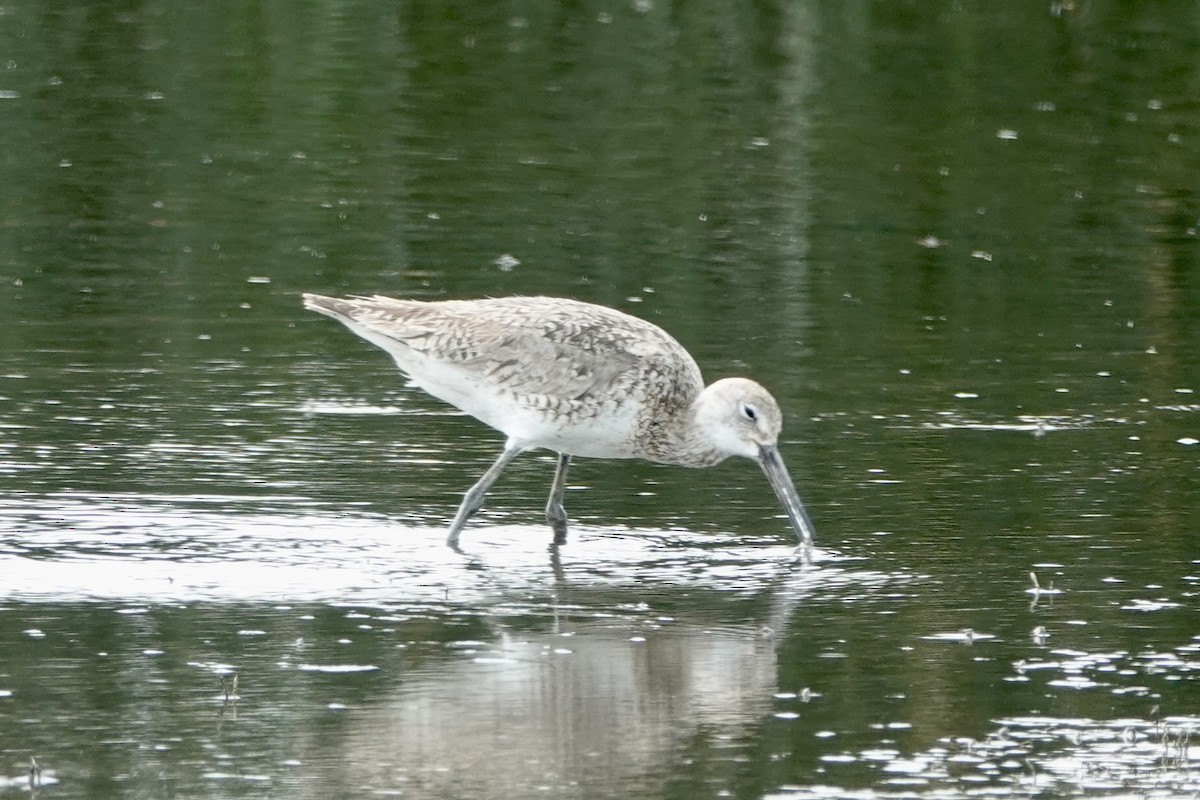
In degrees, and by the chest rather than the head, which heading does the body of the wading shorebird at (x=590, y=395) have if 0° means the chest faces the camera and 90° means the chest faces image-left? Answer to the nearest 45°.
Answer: approximately 270°
